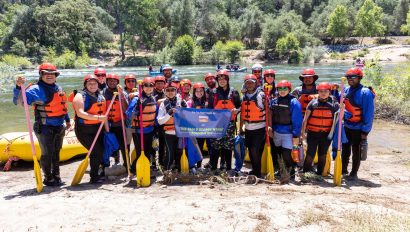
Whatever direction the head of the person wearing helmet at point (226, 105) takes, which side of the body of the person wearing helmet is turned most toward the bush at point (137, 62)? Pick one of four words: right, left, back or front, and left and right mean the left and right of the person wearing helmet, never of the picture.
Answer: back

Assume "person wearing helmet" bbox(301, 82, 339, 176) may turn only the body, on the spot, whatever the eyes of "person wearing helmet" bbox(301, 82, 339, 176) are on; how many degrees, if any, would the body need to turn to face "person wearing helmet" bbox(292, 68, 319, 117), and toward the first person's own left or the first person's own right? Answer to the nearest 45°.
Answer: approximately 180°

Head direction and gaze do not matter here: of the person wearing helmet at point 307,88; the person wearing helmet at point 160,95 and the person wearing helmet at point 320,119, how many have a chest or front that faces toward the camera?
3

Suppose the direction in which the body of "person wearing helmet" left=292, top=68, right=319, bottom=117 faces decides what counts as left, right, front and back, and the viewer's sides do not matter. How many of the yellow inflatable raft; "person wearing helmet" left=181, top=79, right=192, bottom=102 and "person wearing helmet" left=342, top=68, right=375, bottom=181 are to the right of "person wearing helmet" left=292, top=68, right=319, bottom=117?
2

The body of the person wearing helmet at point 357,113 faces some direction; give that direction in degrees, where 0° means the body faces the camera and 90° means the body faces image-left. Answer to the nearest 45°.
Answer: approximately 45°

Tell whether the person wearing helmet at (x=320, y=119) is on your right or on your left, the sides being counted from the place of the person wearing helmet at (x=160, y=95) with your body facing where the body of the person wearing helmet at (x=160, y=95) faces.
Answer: on your left

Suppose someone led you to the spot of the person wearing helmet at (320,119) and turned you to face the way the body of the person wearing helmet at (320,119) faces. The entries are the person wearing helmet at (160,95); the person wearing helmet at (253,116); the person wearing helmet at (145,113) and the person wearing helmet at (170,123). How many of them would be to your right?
4

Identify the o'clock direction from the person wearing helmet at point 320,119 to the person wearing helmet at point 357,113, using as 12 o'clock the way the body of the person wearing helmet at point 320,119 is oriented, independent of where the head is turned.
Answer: the person wearing helmet at point 357,113 is roughly at 8 o'clock from the person wearing helmet at point 320,119.

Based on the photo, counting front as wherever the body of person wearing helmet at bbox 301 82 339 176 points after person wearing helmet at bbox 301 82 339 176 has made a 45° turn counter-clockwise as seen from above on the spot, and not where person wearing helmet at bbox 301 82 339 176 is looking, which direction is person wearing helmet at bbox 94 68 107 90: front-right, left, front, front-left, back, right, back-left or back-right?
back-right

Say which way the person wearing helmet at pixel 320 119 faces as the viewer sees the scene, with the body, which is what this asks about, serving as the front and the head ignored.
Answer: toward the camera

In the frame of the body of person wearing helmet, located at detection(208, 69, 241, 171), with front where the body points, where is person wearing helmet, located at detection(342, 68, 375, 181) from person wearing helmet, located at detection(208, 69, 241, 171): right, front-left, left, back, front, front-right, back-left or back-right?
left

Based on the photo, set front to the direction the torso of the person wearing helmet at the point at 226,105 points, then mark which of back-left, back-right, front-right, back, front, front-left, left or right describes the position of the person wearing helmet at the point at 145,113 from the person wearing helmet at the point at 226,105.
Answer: right

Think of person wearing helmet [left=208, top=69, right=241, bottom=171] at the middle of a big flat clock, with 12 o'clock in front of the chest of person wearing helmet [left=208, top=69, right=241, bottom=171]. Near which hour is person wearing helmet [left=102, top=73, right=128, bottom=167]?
person wearing helmet [left=102, top=73, right=128, bottom=167] is roughly at 3 o'clock from person wearing helmet [left=208, top=69, right=241, bottom=171].
